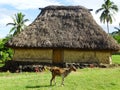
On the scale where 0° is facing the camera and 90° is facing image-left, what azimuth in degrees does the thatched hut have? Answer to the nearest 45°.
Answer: approximately 0°
